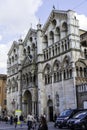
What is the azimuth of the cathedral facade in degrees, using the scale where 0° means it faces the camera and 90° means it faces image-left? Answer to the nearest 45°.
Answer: approximately 45°
